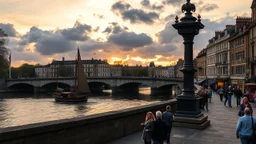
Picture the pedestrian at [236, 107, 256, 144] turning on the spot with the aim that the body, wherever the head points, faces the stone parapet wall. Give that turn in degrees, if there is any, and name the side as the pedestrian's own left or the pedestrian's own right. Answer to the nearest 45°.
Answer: approximately 90° to the pedestrian's own left

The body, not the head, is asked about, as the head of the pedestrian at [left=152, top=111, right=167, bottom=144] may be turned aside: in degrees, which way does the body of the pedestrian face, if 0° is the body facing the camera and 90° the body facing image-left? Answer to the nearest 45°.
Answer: approximately 180°

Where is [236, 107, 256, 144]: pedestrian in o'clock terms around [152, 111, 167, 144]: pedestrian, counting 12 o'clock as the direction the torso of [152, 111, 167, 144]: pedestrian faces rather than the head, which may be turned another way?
[236, 107, 256, 144]: pedestrian is roughly at 3 o'clock from [152, 111, 167, 144]: pedestrian.

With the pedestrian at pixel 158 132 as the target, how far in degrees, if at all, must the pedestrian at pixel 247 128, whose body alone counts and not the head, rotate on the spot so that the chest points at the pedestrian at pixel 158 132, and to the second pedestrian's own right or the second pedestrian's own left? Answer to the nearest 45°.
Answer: approximately 90° to the second pedestrian's own left

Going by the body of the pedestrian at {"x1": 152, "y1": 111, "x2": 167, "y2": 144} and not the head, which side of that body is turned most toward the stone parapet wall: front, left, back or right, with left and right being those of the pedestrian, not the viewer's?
left

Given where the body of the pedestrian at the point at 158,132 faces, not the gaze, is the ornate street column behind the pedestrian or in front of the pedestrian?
in front

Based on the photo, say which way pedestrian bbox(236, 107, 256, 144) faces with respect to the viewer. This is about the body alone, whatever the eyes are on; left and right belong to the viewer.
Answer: facing away from the viewer
